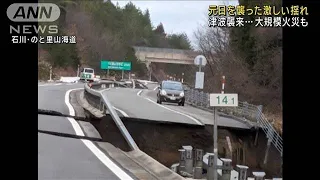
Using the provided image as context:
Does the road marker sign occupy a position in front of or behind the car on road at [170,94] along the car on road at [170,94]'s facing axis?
in front

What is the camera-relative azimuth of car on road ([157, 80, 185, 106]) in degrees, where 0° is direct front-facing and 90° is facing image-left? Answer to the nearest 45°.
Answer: approximately 0°

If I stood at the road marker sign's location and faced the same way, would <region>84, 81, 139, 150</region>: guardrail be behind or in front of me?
behind

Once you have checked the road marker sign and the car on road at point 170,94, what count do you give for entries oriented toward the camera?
2

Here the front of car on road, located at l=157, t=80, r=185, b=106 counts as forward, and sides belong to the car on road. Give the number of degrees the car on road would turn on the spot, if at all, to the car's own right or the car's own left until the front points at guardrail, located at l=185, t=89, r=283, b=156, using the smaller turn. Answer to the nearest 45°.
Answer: approximately 45° to the car's own left

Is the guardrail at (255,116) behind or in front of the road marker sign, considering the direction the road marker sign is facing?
behind

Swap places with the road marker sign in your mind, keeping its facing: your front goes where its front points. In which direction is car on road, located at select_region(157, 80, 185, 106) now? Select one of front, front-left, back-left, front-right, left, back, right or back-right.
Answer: back

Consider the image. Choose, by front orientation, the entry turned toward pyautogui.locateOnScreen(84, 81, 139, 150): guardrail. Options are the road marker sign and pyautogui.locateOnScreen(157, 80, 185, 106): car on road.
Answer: the car on road

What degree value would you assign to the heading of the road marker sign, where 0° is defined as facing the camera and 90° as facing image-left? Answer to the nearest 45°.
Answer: approximately 0°

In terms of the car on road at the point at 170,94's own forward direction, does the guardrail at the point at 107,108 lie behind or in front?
in front
